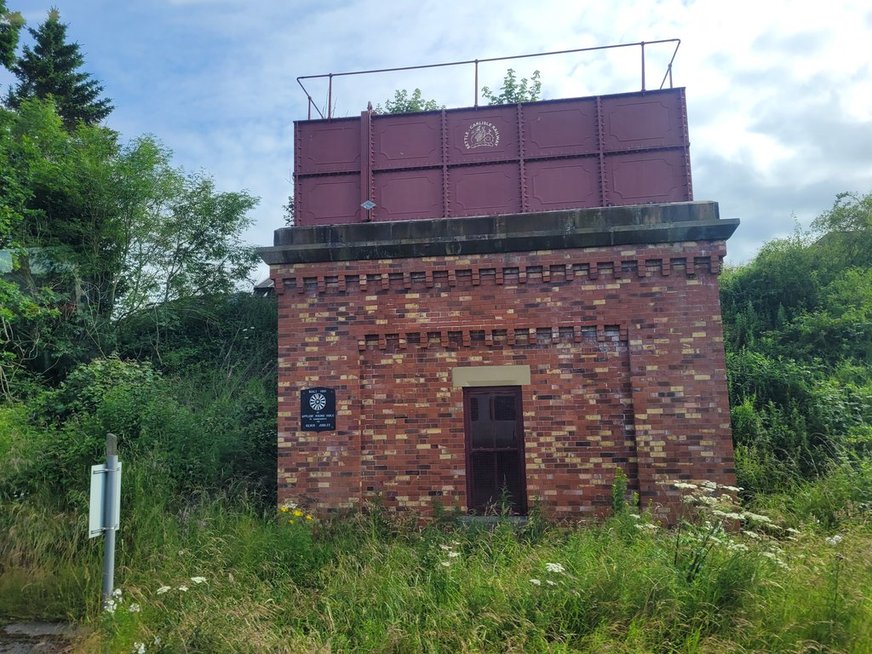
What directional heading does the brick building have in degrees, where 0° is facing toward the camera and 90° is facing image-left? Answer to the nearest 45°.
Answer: approximately 0°

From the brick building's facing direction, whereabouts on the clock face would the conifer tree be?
The conifer tree is roughly at 4 o'clock from the brick building.

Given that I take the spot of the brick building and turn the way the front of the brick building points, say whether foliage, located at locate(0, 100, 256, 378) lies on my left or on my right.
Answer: on my right

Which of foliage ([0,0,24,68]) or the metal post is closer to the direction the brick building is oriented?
the metal post

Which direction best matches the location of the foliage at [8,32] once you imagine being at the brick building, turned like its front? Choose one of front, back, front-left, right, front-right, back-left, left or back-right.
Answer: right

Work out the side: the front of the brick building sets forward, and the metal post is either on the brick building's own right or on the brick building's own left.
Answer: on the brick building's own right
